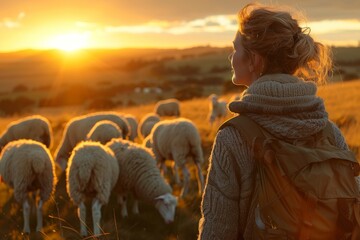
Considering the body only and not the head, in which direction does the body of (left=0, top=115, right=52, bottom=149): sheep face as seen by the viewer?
to the viewer's left

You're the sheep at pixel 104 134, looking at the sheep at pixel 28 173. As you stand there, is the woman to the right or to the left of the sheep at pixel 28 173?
left

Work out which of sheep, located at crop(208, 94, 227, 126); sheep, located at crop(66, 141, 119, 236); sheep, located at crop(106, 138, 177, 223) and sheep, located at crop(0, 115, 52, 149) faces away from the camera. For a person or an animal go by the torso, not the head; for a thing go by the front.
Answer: sheep, located at crop(66, 141, 119, 236)

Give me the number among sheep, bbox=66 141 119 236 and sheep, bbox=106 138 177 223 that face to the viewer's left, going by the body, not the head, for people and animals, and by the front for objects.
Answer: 0

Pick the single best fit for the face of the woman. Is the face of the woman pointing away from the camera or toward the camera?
away from the camera

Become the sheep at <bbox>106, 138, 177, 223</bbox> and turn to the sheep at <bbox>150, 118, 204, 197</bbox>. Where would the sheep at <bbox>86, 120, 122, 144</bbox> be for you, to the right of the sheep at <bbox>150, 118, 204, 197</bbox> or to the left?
left

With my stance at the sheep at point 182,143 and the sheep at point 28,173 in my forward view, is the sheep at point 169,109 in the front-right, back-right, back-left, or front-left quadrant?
back-right

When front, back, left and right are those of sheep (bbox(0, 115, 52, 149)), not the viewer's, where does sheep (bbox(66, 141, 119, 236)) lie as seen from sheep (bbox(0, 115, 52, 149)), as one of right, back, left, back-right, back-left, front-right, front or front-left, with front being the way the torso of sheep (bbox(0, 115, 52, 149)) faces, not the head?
left

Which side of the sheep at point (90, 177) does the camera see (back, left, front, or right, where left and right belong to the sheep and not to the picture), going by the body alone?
back

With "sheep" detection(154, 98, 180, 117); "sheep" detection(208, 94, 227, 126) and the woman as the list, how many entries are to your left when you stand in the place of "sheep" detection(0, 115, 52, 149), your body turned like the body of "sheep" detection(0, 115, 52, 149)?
1

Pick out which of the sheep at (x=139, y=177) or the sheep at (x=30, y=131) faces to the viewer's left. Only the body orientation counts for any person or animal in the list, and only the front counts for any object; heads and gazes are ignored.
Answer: the sheep at (x=30, y=131)

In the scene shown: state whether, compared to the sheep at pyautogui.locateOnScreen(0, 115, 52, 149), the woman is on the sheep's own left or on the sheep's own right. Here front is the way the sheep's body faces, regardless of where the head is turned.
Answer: on the sheep's own left

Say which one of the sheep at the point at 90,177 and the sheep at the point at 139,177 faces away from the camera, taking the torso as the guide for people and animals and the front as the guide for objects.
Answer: the sheep at the point at 90,177
